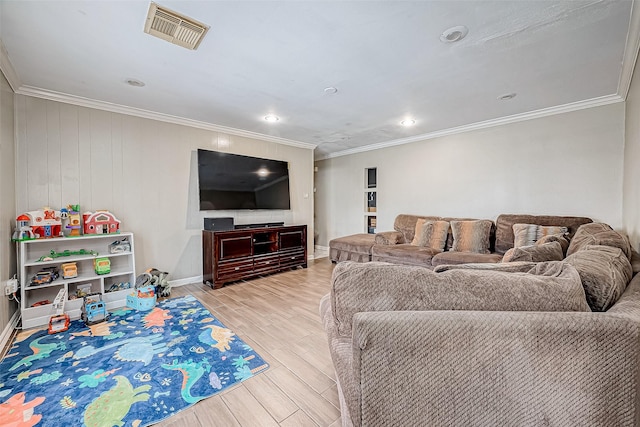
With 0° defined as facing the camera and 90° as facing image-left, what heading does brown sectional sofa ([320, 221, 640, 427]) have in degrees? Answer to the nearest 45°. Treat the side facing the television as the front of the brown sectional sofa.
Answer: approximately 135°

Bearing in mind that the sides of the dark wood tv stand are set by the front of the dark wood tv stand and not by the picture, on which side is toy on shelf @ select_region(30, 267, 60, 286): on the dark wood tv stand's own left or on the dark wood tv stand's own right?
on the dark wood tv stand's own right

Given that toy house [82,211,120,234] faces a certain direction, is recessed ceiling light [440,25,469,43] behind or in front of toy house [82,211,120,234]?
in front

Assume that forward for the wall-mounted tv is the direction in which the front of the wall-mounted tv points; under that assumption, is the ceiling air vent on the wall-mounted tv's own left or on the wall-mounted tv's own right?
on the wall-mounted tv's own right

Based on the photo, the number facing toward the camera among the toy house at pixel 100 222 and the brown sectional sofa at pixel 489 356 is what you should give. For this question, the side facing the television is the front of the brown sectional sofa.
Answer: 1

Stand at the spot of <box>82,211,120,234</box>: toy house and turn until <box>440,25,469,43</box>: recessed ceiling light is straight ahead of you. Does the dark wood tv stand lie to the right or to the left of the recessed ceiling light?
left

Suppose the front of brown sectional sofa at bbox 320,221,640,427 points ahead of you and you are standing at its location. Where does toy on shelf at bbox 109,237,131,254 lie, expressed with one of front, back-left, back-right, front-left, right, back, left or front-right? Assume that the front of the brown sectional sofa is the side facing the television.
front-left

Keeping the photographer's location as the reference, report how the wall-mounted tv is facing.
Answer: facing the viewer and to the right of the viewer

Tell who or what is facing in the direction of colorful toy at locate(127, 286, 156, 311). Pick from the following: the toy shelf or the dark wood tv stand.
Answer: the toy shelf

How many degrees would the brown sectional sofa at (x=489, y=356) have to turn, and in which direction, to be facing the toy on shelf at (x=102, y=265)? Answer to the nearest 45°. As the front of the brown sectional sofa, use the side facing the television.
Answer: approximately 45° to its left
